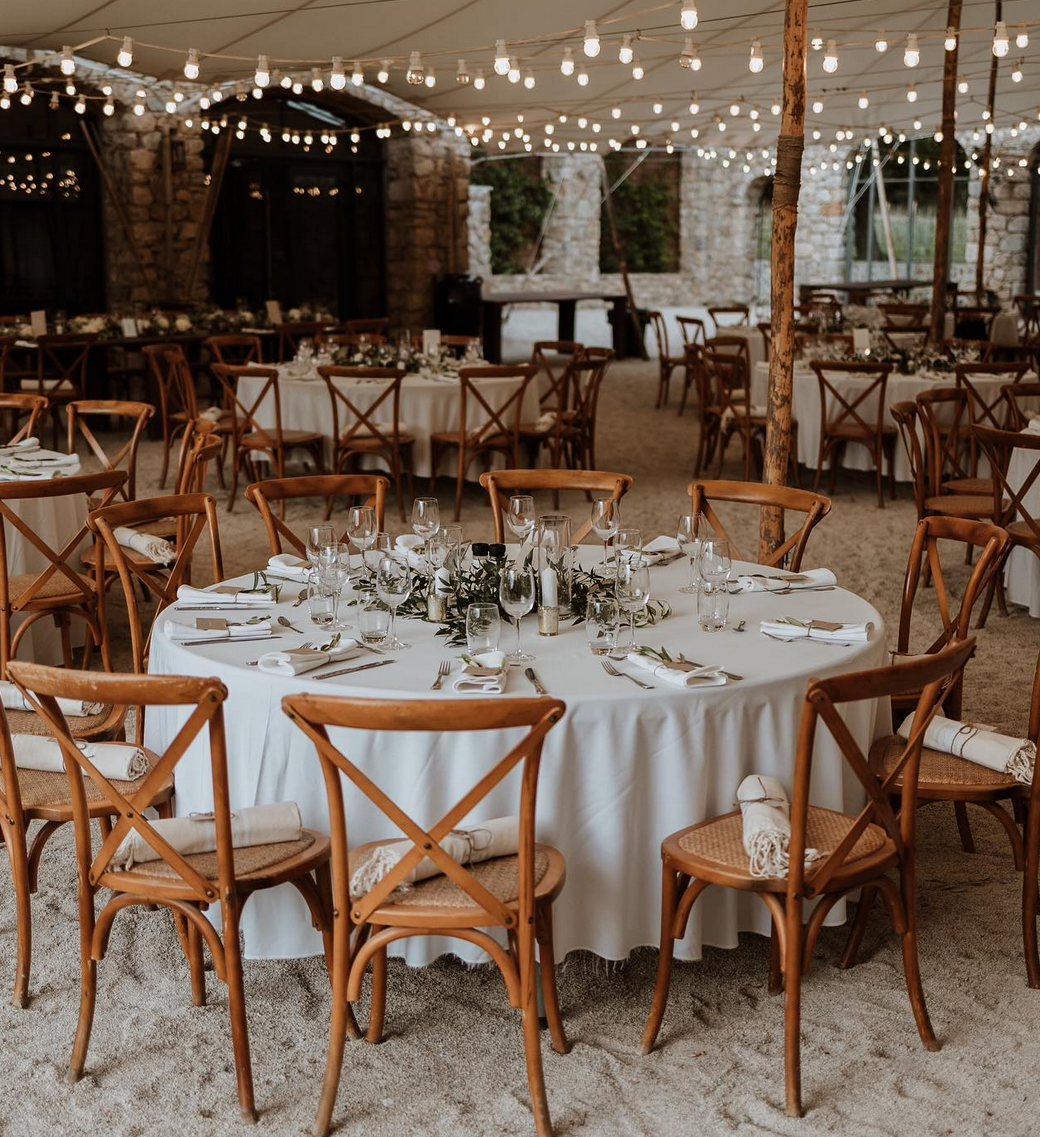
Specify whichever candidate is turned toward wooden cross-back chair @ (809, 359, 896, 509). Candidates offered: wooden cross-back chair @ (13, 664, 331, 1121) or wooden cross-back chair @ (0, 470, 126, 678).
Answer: wooden cross-back chair @ (13, 664, 331, 1121)

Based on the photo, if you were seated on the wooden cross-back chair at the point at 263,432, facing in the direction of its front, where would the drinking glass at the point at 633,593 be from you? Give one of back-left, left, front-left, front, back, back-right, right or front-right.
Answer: back-right

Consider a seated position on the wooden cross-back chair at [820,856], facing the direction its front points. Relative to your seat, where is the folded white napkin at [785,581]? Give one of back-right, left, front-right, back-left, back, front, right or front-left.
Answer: front-right

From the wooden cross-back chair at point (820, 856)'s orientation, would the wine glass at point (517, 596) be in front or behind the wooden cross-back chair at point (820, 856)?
in front

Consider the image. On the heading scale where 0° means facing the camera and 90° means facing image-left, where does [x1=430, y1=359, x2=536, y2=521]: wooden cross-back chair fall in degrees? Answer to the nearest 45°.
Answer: approximately 135°

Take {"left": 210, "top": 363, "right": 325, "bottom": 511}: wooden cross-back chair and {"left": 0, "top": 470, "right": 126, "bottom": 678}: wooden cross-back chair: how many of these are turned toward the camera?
0

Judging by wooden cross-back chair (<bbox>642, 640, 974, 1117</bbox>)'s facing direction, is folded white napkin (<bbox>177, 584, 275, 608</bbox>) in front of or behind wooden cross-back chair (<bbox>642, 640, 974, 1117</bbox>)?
in front

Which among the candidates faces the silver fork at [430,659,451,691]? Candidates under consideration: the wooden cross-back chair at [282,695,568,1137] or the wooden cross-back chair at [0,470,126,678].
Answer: the wooden cross-back chair at [282,695,568,1137]

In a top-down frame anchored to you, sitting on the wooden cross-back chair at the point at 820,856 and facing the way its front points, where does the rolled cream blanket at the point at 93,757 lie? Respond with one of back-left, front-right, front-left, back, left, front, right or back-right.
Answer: front-left

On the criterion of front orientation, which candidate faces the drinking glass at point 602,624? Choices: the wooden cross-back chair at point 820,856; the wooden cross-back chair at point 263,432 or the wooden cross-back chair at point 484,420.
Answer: the wooden cross-back chair at point 820,856

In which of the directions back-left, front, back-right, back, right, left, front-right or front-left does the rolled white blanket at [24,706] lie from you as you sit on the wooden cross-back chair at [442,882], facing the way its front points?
front-left

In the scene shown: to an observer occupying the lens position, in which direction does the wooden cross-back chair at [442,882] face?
facing away from the viewer

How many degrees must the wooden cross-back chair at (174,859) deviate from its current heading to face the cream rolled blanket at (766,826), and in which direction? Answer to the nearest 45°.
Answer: approximately 45° to its right
